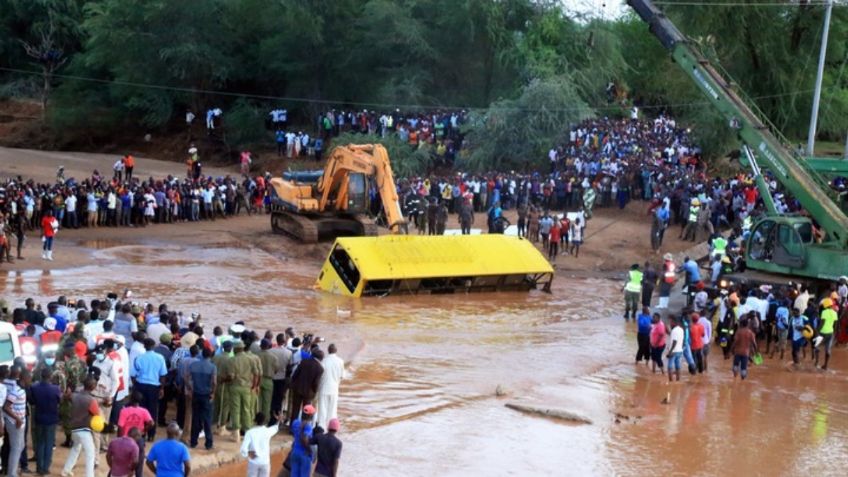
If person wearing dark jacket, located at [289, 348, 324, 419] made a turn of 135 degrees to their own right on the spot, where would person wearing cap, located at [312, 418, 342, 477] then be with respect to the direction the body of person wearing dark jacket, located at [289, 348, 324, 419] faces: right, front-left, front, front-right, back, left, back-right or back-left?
front

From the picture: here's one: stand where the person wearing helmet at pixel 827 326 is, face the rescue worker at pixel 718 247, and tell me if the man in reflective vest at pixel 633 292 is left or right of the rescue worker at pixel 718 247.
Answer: left

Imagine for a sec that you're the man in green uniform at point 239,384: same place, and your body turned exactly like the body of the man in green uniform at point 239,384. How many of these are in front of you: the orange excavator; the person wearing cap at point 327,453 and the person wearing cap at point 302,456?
1

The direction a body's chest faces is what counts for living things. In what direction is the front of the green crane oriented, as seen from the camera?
facing to the left of the viewer

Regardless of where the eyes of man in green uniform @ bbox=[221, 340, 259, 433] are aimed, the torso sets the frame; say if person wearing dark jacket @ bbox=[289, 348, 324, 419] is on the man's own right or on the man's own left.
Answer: on the man's own right

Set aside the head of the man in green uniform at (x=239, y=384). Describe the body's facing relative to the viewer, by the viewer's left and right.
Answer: facing away from the viewer

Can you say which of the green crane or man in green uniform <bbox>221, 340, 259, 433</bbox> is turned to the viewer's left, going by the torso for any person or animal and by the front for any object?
the green crane

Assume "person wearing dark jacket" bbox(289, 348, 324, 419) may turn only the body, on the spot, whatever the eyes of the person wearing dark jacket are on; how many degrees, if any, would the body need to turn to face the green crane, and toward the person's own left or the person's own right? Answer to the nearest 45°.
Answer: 0° — they already face it

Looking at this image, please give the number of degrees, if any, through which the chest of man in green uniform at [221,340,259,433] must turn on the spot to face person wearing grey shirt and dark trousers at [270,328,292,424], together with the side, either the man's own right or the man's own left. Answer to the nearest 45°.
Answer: approximately 45° to the man's own right

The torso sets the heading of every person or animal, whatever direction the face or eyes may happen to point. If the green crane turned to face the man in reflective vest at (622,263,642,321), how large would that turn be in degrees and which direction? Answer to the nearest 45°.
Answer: approximately 45° to its left

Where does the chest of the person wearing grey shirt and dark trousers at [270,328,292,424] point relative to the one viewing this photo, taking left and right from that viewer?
facing away from the viewer and to the right of the viewer
